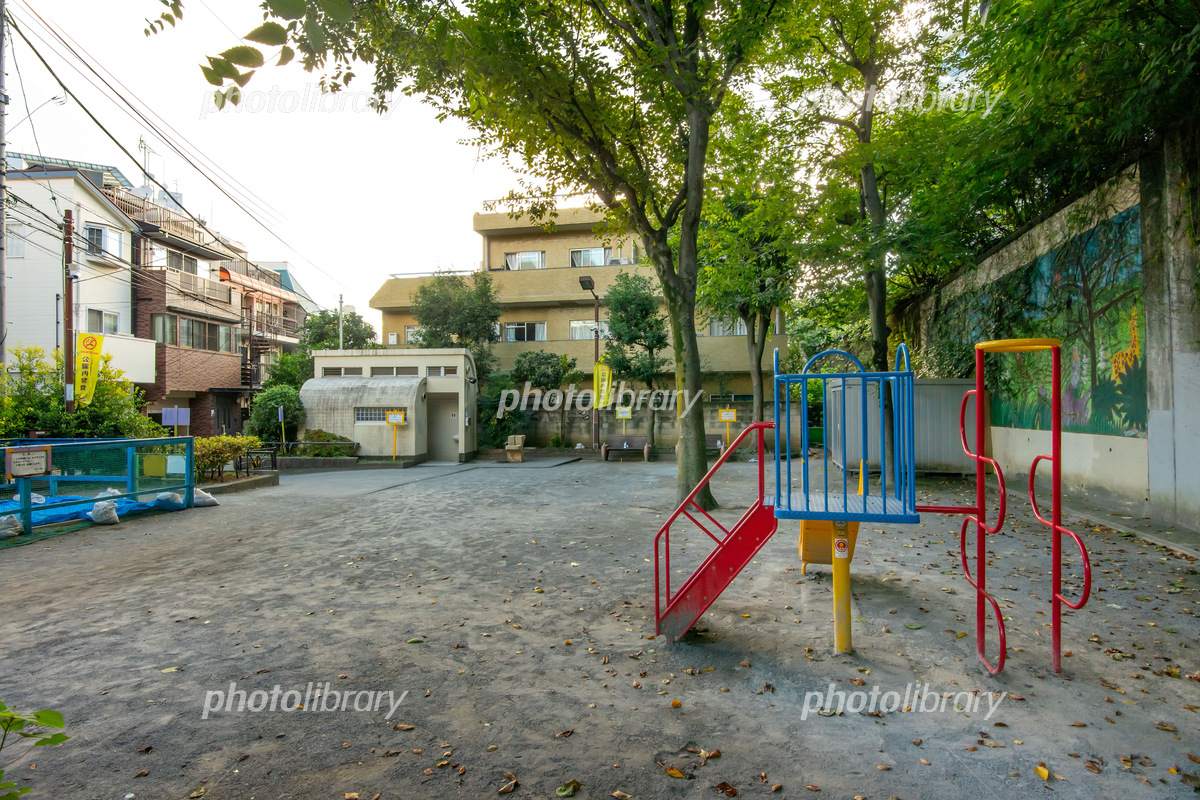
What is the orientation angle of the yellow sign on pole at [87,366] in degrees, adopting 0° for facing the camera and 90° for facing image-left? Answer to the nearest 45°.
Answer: approximately 0°

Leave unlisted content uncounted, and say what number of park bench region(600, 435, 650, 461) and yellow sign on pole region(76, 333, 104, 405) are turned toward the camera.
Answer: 2

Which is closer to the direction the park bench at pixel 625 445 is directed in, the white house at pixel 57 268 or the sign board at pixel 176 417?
the sign board

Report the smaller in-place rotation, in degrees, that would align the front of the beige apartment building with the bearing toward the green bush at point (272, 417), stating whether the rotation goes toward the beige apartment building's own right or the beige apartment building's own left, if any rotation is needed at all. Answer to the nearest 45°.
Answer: approximately 45° to the beige apartment building's own right

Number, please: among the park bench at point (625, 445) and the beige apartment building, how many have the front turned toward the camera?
2

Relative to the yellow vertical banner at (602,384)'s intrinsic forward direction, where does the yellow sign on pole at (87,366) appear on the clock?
The yellow sign on pole is roughly at 2 o'clock from the yellow vertical banner.

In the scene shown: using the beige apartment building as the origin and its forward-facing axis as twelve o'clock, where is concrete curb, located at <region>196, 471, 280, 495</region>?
The concrete curb is roughly at 1 o'clock from the beige apartment building.

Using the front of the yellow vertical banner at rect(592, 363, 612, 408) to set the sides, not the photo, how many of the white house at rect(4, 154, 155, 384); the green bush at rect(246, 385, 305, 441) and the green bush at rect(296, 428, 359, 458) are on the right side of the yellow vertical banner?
3
